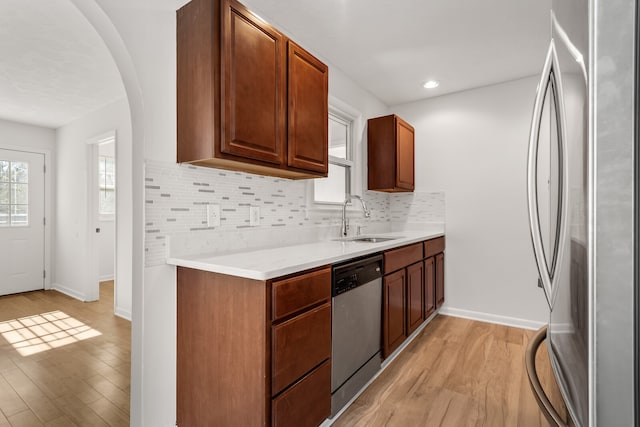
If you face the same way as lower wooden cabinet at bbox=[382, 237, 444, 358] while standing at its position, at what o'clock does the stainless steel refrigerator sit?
The stainless steel refrigerator is roughly at 1 o'clock from the lower wooden cabinet.

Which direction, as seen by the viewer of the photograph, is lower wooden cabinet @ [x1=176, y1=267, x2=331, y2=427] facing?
facing the viewer and to the right of the viewer

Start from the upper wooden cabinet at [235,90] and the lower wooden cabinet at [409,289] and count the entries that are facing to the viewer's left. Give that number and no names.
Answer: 0

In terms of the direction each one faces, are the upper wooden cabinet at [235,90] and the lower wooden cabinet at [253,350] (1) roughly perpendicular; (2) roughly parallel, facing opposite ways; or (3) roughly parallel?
roughly parallel

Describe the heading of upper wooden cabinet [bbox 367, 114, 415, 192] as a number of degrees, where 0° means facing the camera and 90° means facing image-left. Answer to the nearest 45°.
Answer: approximately 315°

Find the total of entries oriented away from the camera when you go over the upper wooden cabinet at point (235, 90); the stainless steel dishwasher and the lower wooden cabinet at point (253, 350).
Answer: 0

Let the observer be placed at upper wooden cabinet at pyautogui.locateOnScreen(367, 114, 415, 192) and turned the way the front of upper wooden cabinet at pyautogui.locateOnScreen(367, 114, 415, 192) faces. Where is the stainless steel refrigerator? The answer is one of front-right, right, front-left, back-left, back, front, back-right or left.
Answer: front-right

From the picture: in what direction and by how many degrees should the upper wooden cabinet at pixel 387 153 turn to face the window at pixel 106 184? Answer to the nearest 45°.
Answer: approximately 135° to its right

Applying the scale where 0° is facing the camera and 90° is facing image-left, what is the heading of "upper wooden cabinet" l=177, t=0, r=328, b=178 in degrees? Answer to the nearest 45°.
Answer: approximately 315°

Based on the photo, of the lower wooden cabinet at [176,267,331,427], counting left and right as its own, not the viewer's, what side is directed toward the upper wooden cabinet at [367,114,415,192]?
left

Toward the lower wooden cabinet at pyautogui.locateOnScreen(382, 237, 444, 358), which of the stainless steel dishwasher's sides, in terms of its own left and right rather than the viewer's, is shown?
left

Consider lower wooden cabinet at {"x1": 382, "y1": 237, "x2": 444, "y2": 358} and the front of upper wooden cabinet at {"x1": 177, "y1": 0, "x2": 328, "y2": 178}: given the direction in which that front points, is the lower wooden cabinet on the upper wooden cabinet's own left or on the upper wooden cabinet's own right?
on the upper wooden cabinet's own left

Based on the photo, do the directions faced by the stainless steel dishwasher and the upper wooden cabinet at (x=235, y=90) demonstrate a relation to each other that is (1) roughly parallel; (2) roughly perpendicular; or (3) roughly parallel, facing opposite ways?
roughly parallel
